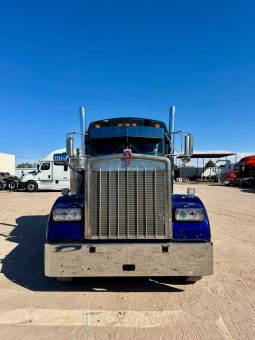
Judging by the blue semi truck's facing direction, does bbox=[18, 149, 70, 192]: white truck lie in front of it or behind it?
behind

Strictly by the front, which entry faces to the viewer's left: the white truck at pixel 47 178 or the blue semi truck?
the white truck

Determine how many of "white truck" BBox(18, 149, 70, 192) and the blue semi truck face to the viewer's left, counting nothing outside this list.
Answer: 1

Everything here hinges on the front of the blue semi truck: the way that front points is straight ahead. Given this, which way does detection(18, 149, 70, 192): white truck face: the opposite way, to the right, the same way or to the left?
to the right

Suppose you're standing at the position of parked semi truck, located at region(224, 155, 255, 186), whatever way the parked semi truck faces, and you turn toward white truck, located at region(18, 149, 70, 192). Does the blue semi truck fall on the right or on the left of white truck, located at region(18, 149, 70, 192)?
left

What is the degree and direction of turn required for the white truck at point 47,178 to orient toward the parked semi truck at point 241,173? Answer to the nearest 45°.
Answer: approximately 180°

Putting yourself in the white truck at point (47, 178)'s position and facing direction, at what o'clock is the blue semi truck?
The blue semi truck is roughly at 9 o'clock from the white truck.

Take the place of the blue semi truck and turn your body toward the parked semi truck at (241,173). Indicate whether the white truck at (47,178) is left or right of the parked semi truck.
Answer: left

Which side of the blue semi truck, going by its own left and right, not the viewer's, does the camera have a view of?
front

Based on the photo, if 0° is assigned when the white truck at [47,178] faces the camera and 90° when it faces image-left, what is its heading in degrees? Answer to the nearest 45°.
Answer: approximately 90°
